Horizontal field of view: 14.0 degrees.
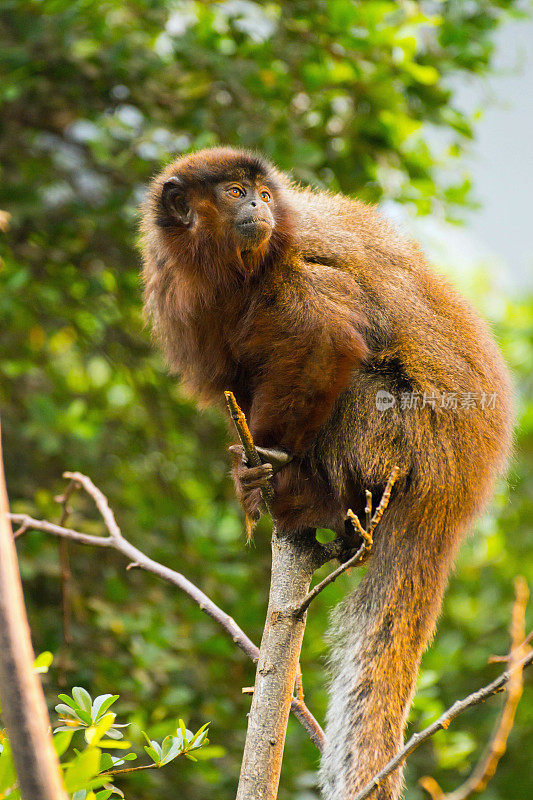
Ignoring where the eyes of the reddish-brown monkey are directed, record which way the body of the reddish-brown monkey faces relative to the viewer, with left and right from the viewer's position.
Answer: facing to the left of the viewer

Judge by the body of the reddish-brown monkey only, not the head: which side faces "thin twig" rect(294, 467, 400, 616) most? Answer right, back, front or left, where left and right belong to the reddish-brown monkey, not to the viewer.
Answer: left
